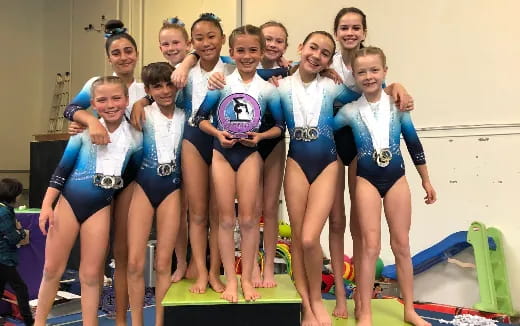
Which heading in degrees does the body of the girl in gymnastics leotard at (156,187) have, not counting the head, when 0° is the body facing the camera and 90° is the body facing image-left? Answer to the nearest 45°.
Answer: approximately 0°

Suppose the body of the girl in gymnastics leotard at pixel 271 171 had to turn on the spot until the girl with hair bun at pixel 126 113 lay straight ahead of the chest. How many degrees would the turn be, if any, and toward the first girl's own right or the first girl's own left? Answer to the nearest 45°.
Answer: approximately 90° to the first girl's own right

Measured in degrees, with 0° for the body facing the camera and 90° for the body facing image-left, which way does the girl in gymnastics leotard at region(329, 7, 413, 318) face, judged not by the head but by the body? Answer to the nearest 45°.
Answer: approximately 0°
